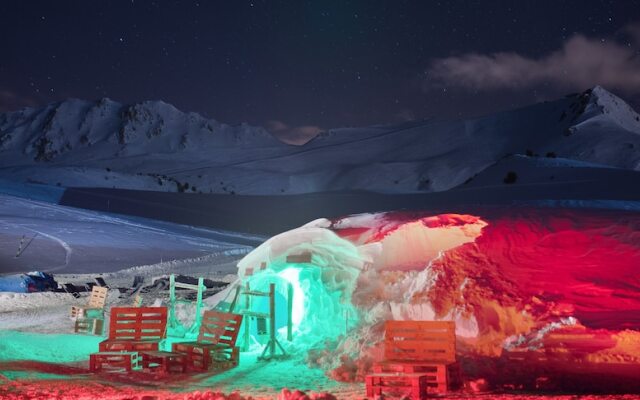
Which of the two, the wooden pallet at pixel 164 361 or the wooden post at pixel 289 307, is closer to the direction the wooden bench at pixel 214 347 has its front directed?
the wooden pallet

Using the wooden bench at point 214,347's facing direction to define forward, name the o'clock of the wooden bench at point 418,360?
the wooden bench at point 418,360 is roughly at 9 o'clock from the wooden bench at point 214,347.

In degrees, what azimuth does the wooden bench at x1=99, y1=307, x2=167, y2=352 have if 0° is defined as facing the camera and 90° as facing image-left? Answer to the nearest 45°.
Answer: approximately 0°

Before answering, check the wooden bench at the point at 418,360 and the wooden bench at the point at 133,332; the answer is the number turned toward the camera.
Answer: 2

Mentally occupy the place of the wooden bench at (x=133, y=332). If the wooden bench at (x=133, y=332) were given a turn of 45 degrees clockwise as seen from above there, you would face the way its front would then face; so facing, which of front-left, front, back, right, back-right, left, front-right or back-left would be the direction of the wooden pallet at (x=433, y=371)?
left

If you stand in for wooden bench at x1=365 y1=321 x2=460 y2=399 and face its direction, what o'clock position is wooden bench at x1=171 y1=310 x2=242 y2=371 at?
wooden bench at x1=171 y1=310 x2=242 y2=371 is roughly at 4 o'clock from wooden bench at x1=365 y1=321 x2=460 y2=399.

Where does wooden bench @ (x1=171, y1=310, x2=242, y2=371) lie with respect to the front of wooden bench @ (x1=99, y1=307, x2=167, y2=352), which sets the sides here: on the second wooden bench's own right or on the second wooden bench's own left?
on the second wooden bench's own left

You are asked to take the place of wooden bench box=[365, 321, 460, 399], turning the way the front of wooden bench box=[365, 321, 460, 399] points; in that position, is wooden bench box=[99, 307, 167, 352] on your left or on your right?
on your right

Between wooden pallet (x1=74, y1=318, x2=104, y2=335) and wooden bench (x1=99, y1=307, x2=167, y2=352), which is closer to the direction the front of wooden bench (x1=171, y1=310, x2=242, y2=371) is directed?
the wooden bench

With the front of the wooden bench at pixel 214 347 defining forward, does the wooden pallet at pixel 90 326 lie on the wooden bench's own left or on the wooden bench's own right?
on the wooden bench's own right

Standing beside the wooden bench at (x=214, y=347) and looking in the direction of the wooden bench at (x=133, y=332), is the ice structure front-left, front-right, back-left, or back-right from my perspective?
back-right

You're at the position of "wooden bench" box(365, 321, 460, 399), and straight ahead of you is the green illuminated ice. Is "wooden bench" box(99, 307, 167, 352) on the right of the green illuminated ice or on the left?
left

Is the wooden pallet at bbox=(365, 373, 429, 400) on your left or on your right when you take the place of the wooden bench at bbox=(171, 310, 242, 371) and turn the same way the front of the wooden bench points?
on your left

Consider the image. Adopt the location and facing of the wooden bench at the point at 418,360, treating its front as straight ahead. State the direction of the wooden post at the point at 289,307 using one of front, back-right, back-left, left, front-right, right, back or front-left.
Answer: back-right
